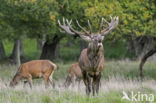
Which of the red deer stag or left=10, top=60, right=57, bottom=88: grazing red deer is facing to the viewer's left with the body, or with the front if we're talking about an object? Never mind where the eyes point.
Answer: the grazing red deer

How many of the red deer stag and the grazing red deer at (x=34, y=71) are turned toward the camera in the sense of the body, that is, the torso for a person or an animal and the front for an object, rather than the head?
1

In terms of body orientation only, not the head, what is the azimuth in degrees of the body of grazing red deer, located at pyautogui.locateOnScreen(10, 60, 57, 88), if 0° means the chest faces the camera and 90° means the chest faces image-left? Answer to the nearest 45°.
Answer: approximately 90°

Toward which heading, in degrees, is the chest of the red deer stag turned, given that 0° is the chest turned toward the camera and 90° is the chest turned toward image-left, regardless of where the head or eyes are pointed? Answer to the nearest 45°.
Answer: approximately 0°

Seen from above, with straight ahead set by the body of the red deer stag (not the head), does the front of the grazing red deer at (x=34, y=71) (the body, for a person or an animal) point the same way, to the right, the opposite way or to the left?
to the right
